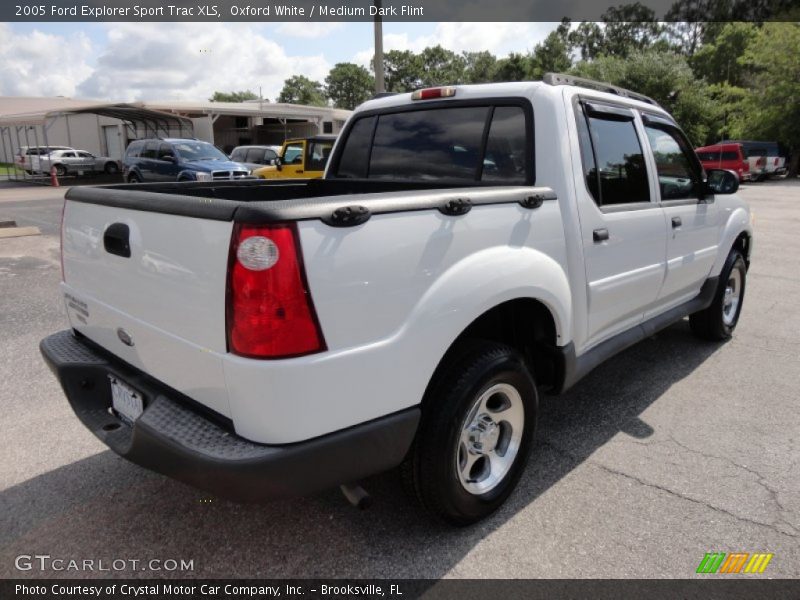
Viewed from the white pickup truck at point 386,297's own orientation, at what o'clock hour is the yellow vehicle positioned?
The yellow vehicle is roughly at 10 o'clock from the white pickup truck.

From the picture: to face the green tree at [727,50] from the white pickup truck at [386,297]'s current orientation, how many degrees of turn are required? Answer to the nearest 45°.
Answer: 0° — it already faces it

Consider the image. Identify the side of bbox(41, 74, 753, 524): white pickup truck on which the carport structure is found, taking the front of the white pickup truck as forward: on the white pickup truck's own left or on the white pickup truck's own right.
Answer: on the white pickup truck's own left

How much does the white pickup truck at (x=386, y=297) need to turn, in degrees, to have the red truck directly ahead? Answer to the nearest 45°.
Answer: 0° — it already faces it

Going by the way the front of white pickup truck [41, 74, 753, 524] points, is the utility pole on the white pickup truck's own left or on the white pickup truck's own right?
on the white pickup truck's own left

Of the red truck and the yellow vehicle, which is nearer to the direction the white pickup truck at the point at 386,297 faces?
the red truck

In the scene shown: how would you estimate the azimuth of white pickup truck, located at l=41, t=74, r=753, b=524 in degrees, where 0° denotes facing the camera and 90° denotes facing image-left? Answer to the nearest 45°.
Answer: approximately 225°
